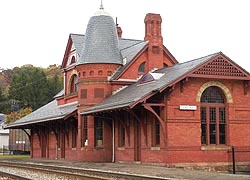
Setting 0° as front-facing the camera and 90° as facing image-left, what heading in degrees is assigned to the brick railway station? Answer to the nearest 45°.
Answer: approximately 45°
